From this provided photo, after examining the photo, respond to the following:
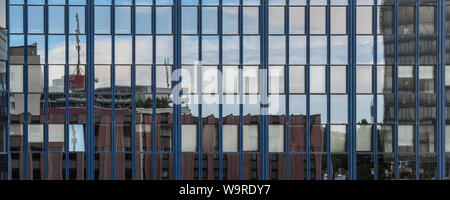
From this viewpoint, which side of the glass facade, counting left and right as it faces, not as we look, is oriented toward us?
front
